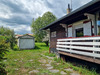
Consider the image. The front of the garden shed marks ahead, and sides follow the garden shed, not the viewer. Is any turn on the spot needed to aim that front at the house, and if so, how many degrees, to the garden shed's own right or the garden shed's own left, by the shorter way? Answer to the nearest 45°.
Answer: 0° — it already faces it

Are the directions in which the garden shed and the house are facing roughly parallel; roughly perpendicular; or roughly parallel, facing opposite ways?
roughly perpendicular

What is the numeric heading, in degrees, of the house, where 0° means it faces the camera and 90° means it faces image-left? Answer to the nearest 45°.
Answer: approximately 45°

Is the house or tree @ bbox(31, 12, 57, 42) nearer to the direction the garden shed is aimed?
the house

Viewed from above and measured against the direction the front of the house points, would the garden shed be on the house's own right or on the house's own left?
on the house's own right

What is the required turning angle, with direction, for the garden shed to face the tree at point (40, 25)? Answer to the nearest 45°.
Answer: approximately 135° to its left
